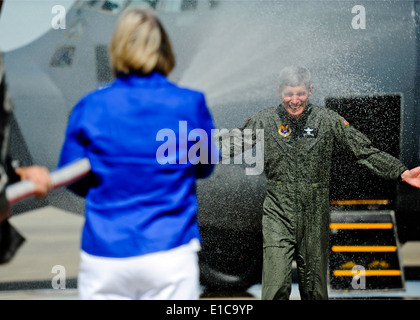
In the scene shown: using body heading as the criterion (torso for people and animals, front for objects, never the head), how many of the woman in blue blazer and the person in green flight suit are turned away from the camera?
1

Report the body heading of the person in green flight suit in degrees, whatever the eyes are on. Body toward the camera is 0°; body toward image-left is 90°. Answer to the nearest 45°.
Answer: approximately 0°

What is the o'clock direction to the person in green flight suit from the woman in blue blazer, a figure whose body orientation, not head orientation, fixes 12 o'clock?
The person in green flight suit is roughly at 1 o'clock from the woman in blue blazer.

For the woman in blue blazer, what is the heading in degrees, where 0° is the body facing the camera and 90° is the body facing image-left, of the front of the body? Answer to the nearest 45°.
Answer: approximately 180°

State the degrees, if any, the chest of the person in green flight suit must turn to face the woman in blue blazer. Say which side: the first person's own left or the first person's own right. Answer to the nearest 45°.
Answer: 0° — they already face them

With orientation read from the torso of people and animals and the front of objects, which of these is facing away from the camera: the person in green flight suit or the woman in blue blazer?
the woman in blue blazer

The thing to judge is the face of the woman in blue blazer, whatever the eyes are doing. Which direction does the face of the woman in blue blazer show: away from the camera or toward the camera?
away from the camera

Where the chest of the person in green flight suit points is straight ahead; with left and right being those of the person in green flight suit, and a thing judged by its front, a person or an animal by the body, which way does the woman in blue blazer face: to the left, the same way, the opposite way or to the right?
the opposite way
